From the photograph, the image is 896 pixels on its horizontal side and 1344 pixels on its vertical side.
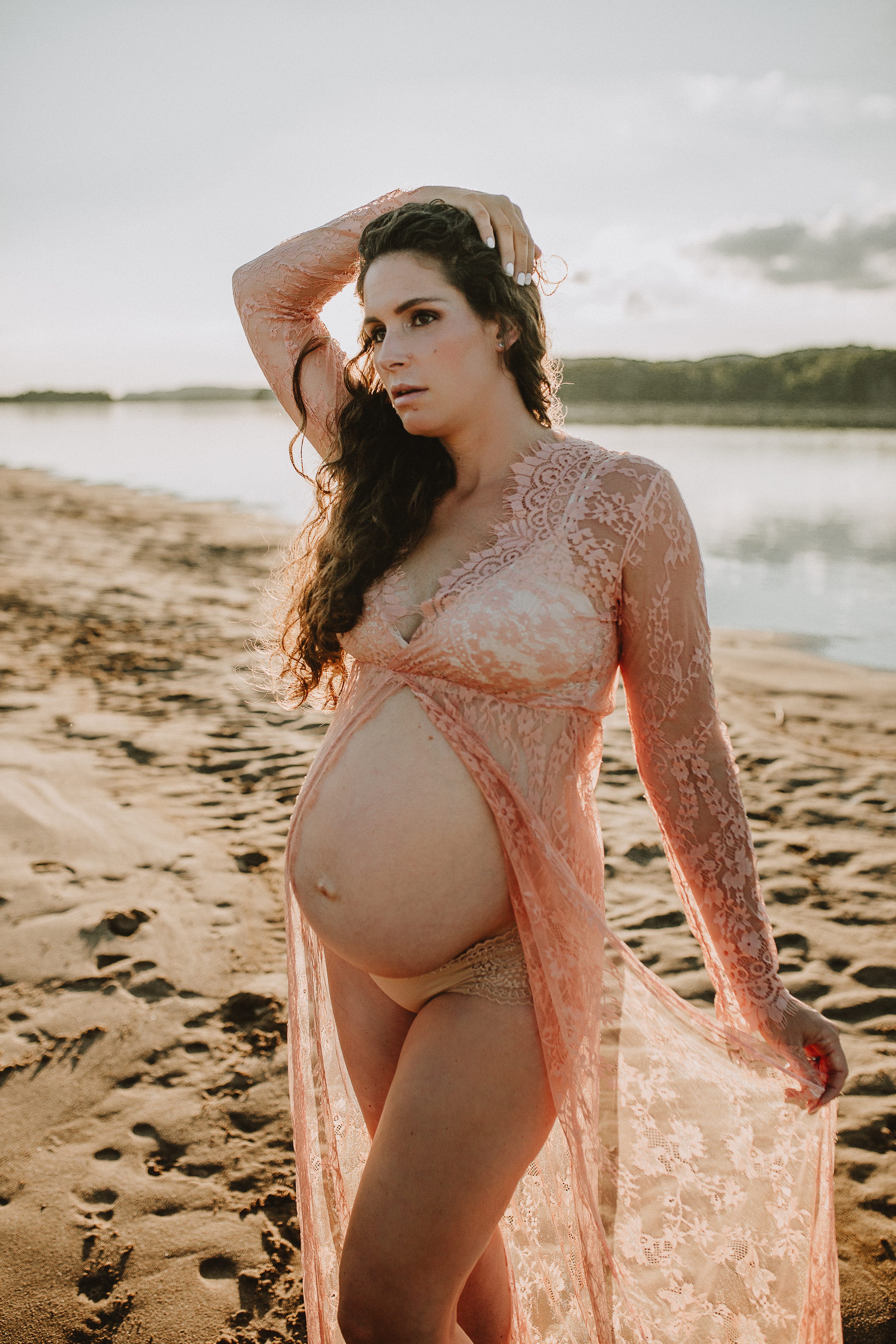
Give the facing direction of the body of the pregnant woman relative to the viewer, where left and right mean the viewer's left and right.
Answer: facing the viewer and to the left of the viewer

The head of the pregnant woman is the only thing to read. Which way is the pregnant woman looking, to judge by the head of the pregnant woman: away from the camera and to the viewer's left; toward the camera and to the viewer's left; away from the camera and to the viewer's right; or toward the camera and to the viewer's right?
toward the camera and to the viewer's left
